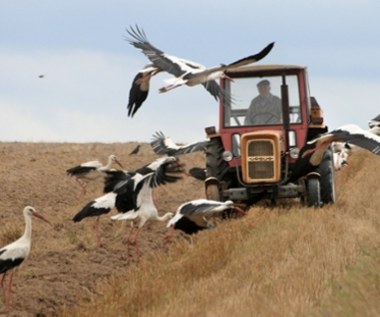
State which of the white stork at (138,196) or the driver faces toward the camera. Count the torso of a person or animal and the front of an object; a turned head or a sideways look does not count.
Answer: the driver

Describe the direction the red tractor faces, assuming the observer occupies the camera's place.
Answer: facing the viewer

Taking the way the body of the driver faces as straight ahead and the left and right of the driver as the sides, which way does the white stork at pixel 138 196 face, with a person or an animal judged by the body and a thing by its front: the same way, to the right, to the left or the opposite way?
to the left

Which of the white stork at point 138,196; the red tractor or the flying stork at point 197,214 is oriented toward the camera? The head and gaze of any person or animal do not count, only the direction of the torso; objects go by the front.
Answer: the red tractor

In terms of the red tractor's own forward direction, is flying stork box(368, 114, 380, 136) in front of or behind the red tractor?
behind

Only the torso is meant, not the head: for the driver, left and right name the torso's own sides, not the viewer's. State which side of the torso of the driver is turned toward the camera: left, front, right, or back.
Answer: front

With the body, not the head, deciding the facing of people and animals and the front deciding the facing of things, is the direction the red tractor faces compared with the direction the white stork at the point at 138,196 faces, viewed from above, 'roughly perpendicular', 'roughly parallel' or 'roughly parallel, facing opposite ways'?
roughly perpendicular

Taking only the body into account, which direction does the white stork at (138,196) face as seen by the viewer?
to the viewer's right

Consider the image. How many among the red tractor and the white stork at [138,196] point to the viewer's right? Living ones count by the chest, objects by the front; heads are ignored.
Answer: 1
